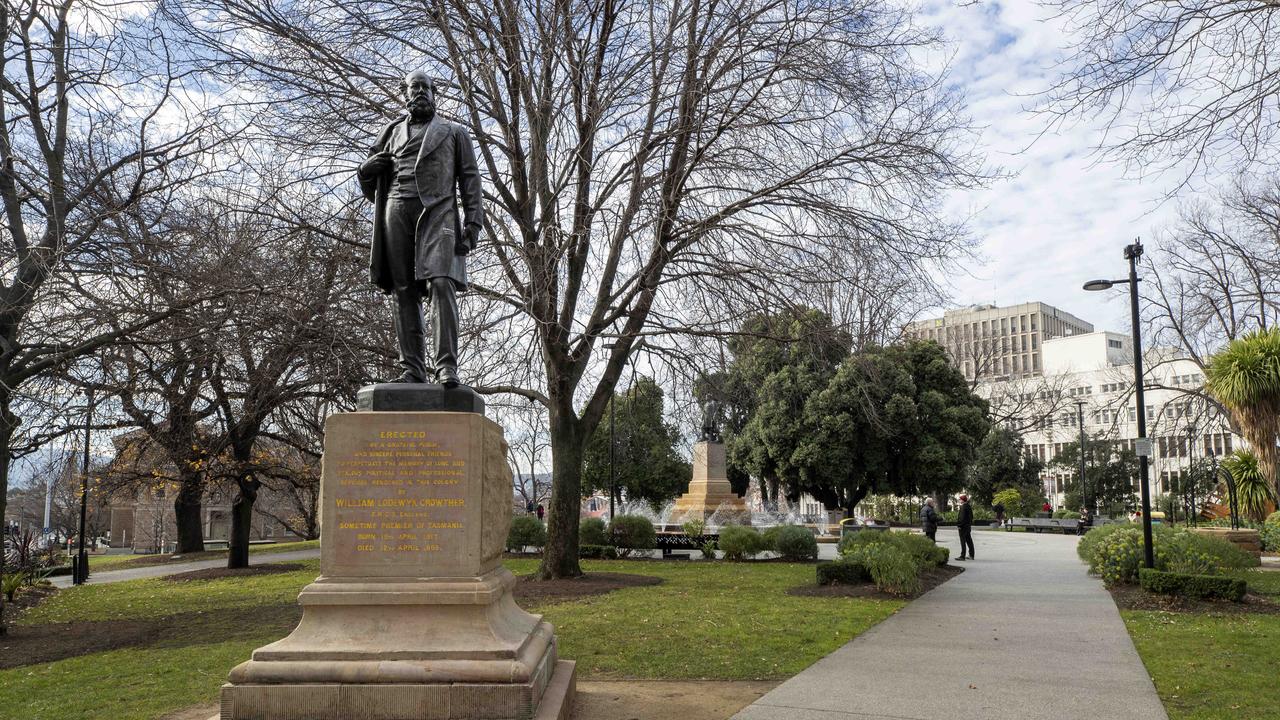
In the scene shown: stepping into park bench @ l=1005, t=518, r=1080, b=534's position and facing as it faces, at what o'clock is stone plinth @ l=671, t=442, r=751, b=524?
The stone plinth is roughly at 1 o'clock from the park bench.

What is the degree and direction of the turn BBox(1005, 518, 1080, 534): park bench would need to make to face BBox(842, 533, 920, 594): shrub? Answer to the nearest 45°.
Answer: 0° — it already faces it

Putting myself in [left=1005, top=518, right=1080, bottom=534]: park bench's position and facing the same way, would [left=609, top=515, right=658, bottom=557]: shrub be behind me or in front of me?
in front

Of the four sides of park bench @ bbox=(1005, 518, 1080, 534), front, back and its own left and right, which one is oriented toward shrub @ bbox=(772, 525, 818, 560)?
front

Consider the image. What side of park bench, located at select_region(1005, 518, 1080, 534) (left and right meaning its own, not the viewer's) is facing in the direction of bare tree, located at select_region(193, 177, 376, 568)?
front

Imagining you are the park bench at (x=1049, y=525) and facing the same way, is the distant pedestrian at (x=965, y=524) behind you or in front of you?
in front
